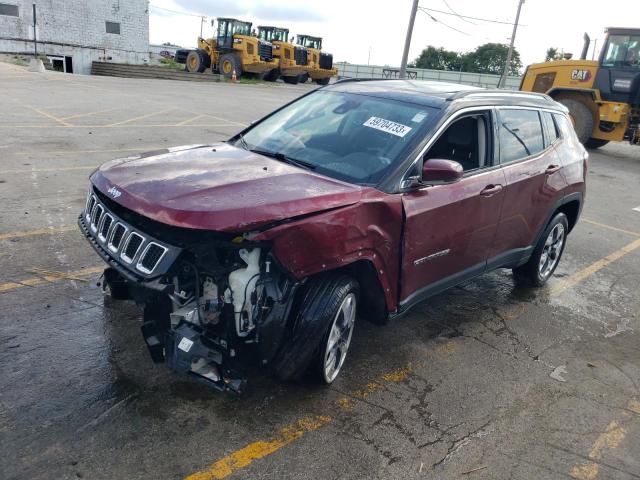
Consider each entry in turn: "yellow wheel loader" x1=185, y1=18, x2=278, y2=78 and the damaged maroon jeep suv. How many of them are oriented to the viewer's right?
0

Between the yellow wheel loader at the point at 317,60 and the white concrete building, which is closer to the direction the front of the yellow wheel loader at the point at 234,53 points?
the white concrete building

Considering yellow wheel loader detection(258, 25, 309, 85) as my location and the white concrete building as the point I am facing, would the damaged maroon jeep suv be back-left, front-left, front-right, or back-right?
back-left

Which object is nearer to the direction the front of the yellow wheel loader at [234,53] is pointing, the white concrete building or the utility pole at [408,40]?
the white concrete building

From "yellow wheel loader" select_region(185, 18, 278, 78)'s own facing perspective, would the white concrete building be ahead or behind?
ahead

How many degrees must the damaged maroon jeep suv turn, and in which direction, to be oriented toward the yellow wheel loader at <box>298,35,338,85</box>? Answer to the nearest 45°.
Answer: approximately 135° to its right

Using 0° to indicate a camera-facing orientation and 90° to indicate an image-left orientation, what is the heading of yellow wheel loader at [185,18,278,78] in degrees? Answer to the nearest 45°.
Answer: approximately 135°

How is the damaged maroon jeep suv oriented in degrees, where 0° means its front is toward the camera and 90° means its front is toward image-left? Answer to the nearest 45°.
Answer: approximately 45°

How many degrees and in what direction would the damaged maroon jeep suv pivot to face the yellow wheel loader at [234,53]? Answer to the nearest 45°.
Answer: approximately 135° to its right

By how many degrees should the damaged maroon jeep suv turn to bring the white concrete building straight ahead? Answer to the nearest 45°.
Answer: approximately 90° to its right

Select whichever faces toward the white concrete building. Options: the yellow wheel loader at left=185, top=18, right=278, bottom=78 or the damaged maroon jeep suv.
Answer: the yellow wheel loader

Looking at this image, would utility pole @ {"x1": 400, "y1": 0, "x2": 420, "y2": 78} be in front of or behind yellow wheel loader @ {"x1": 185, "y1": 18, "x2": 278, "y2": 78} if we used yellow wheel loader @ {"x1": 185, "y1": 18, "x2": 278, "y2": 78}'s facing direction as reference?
behind

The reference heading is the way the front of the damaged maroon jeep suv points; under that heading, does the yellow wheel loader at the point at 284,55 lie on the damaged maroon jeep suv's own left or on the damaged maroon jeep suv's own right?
on the damaged maroon jeep suv's own right

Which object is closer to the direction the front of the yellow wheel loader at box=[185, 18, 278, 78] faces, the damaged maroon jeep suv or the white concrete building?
the white concrete building
